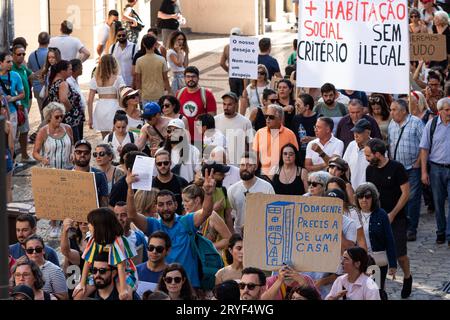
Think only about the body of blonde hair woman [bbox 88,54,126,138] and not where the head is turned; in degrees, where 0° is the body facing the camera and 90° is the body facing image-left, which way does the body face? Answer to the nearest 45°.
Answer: approximately 180°

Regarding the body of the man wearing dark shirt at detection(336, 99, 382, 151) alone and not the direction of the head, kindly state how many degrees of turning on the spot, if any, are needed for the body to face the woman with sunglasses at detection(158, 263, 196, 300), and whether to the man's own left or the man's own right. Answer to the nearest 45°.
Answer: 0° — they already face them

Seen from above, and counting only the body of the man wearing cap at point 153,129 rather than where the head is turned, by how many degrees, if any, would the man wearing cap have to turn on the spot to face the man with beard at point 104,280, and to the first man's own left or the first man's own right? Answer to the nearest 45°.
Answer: approximately 45° to the first man's own left

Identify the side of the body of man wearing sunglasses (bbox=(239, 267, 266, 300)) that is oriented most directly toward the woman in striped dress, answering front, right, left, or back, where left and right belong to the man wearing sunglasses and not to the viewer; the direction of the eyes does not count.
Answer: right

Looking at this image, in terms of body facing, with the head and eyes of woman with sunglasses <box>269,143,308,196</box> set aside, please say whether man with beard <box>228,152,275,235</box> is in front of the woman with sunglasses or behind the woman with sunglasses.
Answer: in front

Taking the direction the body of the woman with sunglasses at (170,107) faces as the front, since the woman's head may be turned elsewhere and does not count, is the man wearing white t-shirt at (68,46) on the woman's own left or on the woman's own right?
on the woman's own right

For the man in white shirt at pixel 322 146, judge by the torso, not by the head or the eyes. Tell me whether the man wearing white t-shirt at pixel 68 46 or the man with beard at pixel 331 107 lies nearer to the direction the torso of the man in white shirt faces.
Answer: the man wearing white t-shirt
